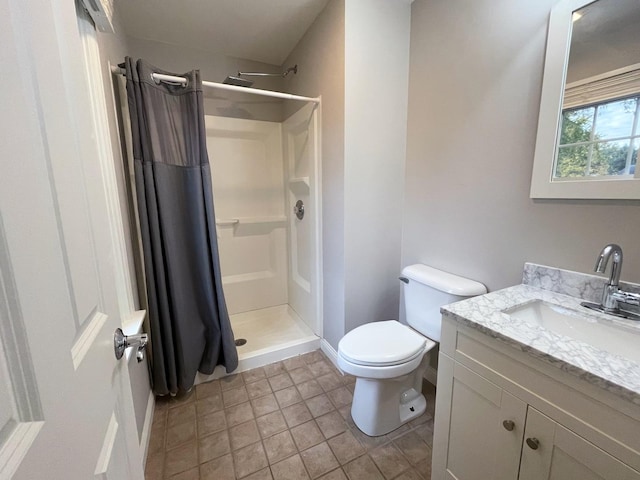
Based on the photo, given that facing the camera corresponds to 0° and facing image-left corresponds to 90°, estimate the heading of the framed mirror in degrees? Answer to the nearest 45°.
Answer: approximately 45°

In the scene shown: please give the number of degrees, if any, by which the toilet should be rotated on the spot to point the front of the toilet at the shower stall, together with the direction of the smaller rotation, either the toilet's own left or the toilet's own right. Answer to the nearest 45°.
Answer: approximately 90° to the toilet's own right

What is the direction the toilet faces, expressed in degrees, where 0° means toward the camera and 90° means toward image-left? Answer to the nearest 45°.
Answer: approximately 45°

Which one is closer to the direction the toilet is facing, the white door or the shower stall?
the white door

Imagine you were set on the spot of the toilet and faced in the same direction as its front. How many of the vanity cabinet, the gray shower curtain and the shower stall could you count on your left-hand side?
1
